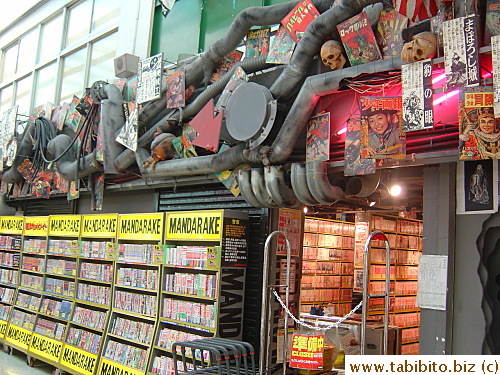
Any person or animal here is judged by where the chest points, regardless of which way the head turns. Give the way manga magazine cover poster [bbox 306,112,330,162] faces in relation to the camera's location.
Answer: facing the viewer and to the left of the viewer

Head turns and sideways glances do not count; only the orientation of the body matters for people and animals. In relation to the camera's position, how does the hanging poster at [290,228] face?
facing the viewer and to the right of the viewer

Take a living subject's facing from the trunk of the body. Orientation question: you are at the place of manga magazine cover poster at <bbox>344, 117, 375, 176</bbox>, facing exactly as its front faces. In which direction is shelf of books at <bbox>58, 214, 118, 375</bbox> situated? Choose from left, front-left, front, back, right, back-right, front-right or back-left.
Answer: back-right

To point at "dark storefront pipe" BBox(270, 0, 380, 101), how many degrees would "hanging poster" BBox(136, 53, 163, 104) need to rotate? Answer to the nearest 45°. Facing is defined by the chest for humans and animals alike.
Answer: approximately 90° to its left

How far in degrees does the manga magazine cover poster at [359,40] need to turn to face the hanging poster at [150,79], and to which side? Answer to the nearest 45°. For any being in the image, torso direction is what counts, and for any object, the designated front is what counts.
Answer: approximately 135° to its right

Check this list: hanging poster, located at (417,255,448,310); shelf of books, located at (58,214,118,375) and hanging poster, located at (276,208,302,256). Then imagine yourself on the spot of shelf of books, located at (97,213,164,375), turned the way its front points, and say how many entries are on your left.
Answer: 2

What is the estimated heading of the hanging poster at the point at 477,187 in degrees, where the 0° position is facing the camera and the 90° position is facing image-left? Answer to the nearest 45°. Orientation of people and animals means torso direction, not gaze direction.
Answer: approximately 0°

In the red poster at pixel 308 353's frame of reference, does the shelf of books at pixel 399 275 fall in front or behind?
behind

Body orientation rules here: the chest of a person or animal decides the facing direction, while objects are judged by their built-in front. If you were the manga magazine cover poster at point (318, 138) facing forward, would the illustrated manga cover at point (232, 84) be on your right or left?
on your right

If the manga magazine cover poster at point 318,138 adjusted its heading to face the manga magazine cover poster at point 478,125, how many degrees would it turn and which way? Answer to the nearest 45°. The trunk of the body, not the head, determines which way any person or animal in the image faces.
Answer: approximately 90° to its left

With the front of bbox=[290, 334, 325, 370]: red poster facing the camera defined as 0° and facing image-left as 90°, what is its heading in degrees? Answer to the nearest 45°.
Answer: approximately 0°
